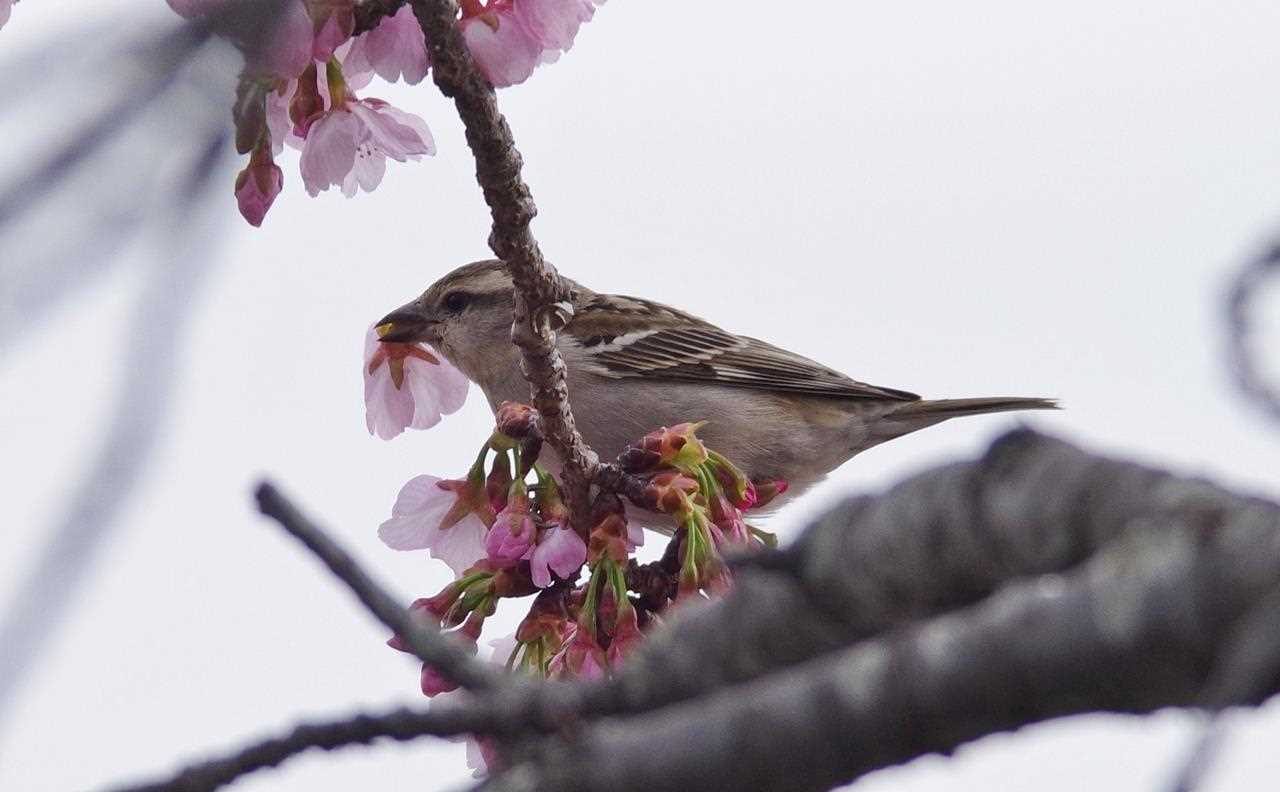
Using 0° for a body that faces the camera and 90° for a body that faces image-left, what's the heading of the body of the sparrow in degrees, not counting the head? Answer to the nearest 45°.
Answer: approximately 90°

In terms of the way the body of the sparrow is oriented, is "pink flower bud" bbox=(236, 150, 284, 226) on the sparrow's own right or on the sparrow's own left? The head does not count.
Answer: on the sparrow's own left

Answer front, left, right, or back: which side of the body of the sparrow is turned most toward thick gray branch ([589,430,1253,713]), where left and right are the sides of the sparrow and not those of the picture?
left

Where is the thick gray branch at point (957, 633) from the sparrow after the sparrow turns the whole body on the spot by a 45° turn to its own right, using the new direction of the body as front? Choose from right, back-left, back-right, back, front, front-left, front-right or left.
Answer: back-left
